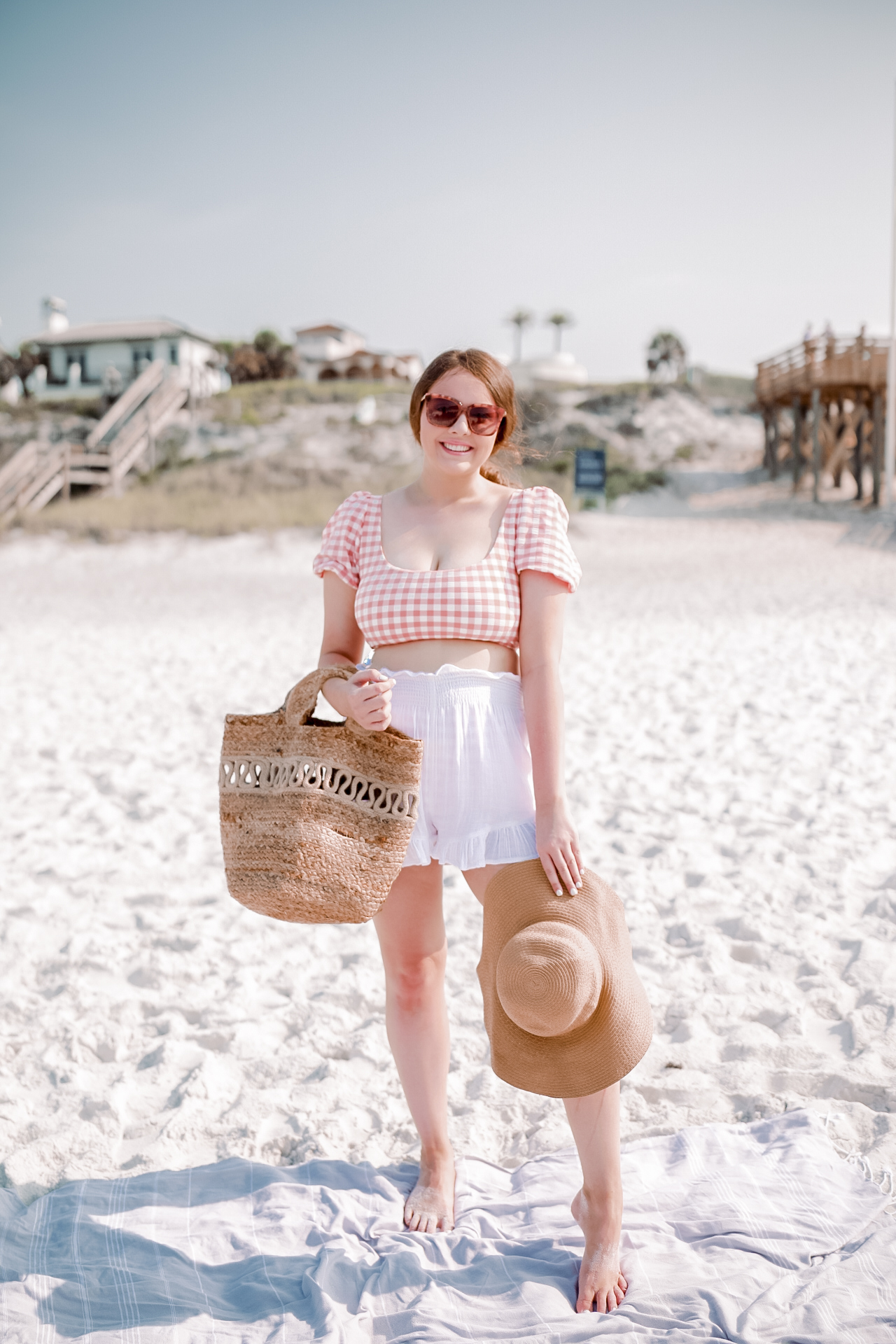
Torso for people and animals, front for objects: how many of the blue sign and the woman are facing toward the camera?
2

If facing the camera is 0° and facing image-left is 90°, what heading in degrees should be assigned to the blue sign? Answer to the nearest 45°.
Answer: approximately 0°

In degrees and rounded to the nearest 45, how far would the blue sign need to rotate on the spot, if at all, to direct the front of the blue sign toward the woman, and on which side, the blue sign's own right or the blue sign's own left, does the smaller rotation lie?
0° — it already faces them

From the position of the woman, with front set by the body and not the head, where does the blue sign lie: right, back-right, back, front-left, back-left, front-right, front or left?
back

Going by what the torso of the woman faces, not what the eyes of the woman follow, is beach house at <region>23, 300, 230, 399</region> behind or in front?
behind

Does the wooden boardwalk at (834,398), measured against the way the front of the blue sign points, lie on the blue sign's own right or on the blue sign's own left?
on the blue sign's own left

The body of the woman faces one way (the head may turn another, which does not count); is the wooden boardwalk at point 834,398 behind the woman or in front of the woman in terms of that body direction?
behind

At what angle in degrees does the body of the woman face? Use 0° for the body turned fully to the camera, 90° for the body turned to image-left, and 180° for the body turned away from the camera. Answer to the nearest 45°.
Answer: approximately 0°

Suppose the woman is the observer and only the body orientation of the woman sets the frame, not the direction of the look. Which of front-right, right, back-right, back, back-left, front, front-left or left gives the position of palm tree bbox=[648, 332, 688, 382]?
back
